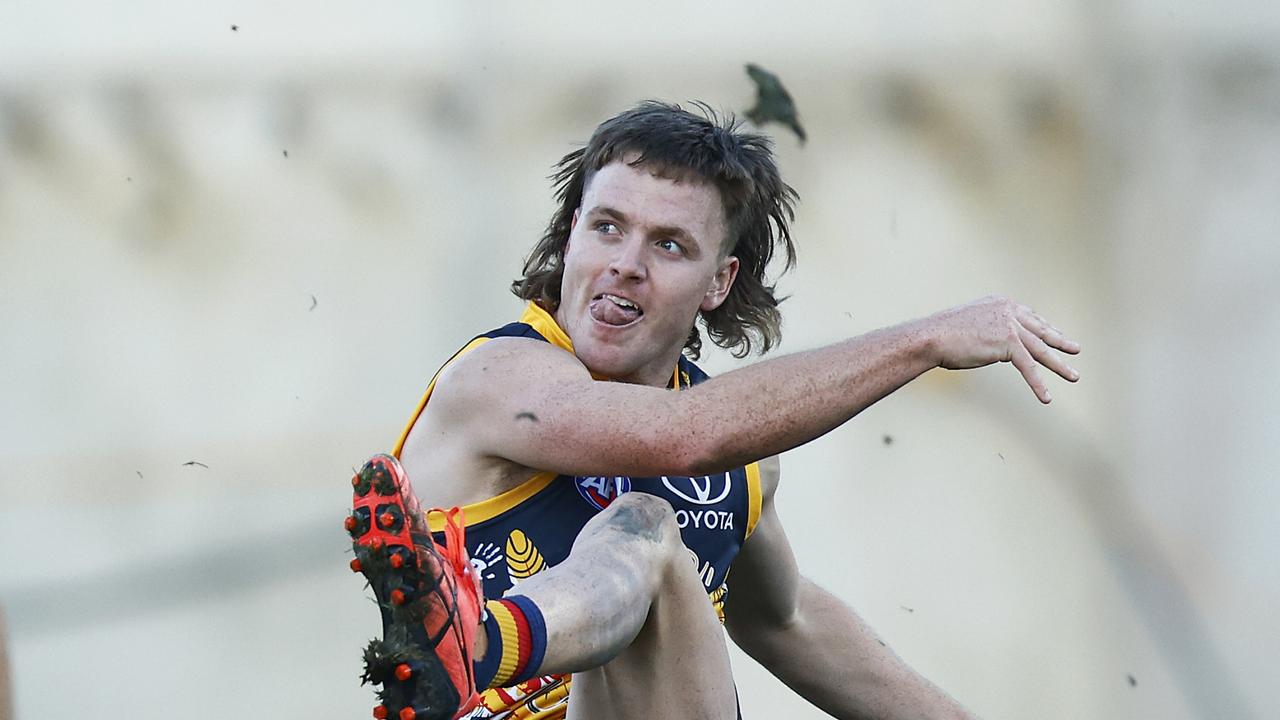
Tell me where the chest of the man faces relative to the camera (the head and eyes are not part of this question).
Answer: toward the camera
